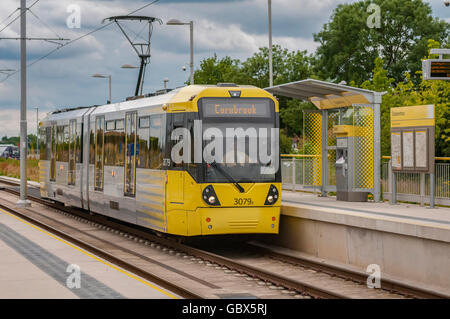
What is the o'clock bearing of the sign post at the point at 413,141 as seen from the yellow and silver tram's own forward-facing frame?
The sign post is roughly at 10 o'clock from the yellow and silver tram.

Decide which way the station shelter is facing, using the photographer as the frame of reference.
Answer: facing the viewer and to the left of the viewer

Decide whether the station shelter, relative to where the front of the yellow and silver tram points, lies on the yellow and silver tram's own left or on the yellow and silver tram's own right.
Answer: on the yellow and silver tram's own left

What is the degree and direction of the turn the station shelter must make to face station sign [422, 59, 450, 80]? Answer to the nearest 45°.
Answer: approximately 90° to its left

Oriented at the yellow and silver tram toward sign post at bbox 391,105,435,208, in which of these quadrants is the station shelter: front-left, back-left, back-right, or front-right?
front-left

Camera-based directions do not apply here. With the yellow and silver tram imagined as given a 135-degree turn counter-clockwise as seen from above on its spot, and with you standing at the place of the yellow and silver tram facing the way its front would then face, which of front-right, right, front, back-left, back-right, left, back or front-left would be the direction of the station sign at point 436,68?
right

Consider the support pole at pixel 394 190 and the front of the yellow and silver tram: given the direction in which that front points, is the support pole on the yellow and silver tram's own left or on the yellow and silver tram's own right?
on the yellow and silver tram's own left

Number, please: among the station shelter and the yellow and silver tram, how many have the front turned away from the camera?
0

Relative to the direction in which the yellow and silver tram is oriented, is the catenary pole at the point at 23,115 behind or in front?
behind

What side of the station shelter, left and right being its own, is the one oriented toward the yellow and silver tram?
front

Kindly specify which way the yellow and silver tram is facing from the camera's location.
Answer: facing the viewer and to the right of the viewer

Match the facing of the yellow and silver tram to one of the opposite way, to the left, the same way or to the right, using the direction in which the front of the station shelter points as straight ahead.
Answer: to the left
